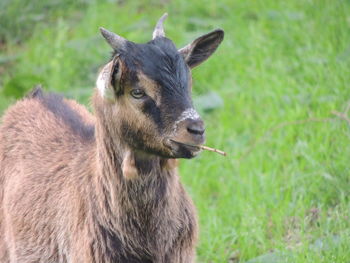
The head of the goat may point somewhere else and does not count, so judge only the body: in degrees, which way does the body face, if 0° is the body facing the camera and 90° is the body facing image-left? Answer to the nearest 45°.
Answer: approximately 315°
